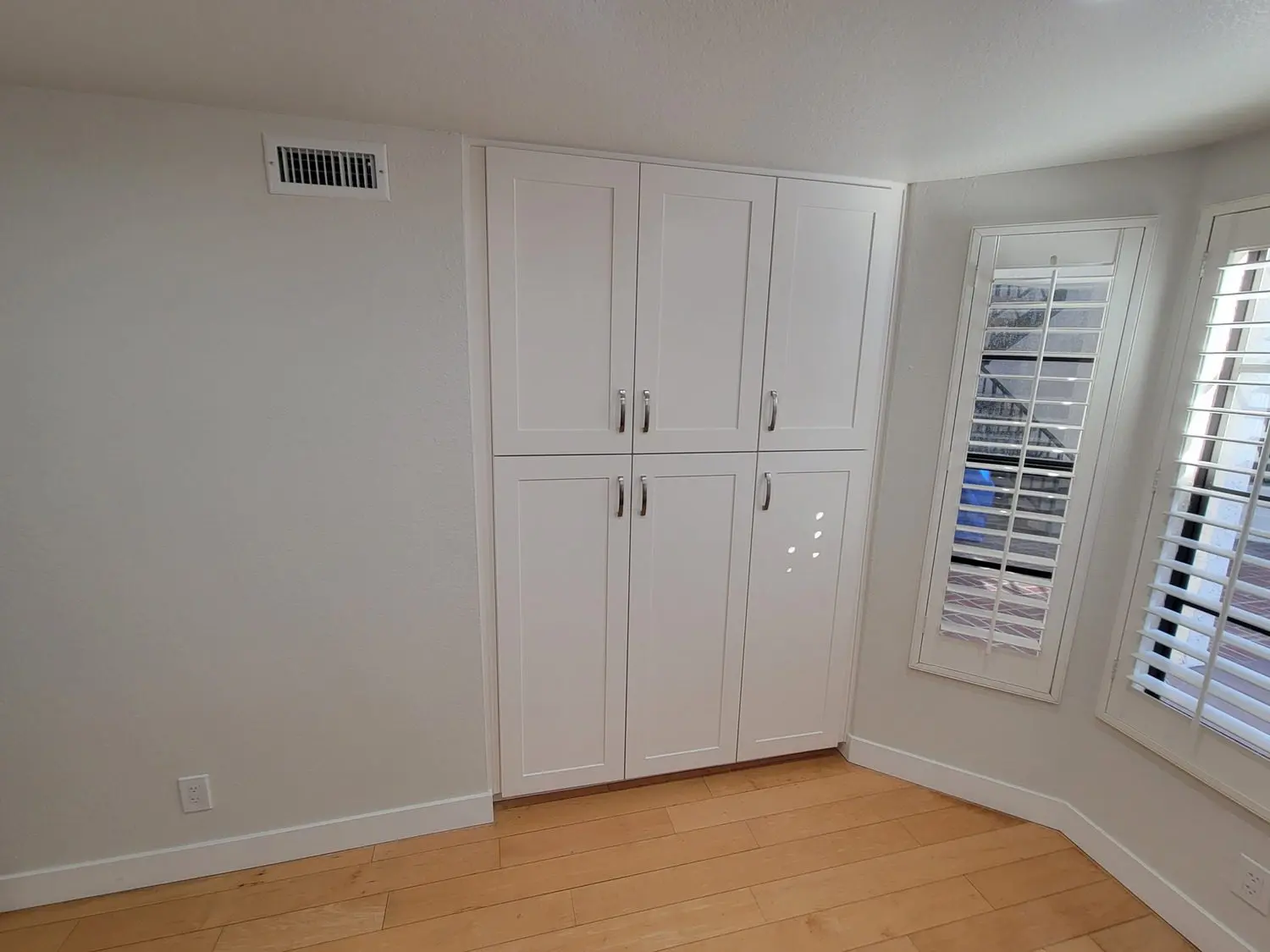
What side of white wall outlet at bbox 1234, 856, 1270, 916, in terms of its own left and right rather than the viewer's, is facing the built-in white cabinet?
front

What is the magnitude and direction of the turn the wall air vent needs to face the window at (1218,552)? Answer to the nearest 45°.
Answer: approximately 45° to its left

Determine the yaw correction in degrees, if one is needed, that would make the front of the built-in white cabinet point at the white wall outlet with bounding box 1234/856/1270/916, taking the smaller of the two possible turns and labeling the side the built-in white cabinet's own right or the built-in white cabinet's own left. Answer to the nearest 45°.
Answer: approximately 90° to the built-in white cabinet's own left

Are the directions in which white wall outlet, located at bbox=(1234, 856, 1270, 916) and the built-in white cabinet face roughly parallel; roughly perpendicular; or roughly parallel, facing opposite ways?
roughly perpendicular

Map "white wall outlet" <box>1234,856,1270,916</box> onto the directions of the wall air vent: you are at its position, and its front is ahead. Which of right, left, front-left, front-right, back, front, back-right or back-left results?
front-left

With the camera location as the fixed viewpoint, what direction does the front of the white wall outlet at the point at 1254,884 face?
facing the viewer and to the left of the viewer

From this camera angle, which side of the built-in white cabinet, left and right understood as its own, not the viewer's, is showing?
front

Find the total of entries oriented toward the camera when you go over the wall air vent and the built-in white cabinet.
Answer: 2

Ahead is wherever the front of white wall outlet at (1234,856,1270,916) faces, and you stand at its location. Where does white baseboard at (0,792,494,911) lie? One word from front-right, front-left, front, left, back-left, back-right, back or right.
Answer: front

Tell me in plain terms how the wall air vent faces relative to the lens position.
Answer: facing the viewer

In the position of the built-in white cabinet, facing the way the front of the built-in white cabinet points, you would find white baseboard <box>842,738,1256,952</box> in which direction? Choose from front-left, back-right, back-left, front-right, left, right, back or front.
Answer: left
